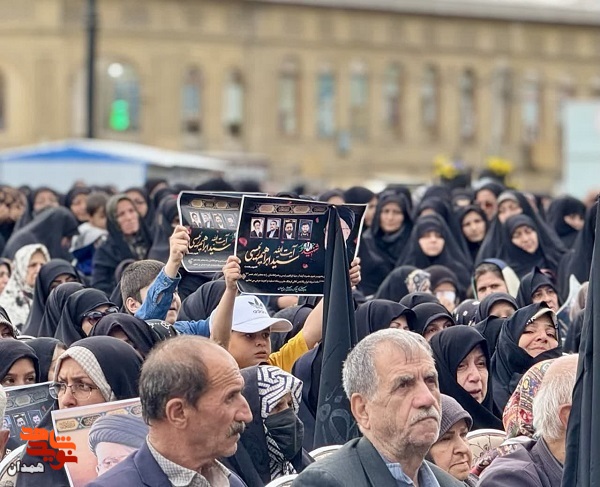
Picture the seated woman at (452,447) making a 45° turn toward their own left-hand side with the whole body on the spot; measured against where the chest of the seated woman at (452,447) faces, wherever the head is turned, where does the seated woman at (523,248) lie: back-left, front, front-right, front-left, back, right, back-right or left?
left

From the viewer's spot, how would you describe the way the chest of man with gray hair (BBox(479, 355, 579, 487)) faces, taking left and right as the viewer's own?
facing to the right of the viewer

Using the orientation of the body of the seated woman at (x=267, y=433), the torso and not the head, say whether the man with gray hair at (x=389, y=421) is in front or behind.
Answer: in front

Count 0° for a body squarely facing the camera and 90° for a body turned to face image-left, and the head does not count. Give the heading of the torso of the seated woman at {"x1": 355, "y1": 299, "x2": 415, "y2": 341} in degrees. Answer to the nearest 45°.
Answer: approximately 315°

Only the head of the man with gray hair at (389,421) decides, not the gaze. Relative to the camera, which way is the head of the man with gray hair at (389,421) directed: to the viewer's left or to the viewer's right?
to the viewer's right

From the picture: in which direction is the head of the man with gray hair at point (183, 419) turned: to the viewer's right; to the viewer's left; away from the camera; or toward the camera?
to the viewer's right

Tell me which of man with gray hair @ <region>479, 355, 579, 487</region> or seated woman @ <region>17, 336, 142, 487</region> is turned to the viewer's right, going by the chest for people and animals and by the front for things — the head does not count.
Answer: the man with gray hair
